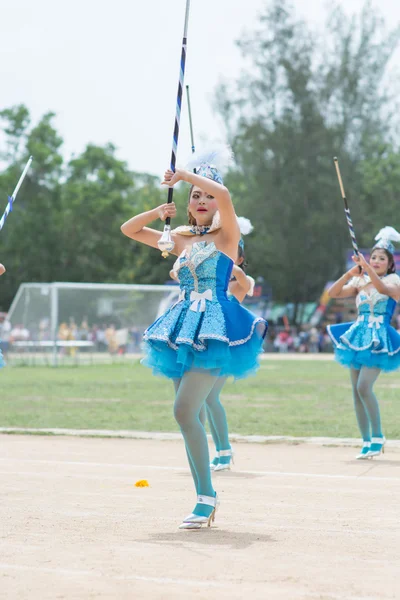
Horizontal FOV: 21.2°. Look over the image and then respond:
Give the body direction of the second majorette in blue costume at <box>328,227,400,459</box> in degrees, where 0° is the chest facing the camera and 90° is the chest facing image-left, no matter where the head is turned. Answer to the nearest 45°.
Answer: approximately 45°

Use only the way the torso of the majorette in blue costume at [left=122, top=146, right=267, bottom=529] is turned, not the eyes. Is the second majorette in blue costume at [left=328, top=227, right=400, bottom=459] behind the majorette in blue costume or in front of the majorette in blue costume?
behind

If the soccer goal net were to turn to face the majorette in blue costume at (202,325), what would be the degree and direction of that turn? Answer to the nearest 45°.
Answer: approximately 45° to its right

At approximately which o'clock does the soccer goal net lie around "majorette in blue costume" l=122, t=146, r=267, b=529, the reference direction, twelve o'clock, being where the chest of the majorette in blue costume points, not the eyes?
The soccer goal net is roughly at 4 o'clock from the majorette in blue costume.

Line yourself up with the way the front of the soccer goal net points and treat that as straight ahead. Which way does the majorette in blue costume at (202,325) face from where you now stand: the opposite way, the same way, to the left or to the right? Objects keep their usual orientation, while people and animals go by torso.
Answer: to the right

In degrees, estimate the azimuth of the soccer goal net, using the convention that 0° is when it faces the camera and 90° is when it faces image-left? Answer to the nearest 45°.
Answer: approximately 315°

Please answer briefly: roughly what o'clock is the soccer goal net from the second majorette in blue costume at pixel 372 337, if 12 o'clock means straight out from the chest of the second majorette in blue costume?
The soccer goal net is roughly at 4 o'clock from the second majorette in blue costume.

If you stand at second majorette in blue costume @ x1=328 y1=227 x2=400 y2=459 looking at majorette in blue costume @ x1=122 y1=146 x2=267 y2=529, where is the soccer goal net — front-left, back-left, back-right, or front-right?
back-right
